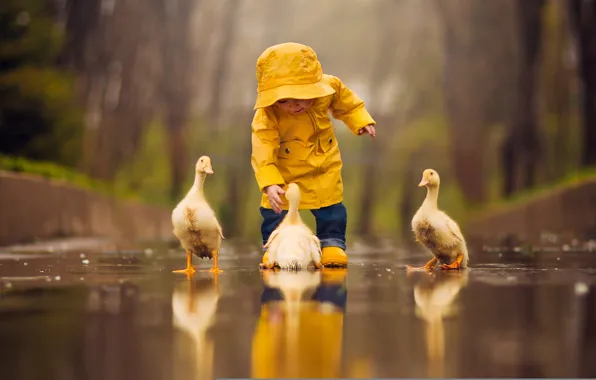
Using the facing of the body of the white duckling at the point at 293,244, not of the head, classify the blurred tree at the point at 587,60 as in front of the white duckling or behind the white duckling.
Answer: in front

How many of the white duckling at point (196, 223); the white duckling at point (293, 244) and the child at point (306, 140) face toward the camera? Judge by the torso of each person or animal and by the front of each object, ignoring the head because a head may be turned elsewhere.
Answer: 2

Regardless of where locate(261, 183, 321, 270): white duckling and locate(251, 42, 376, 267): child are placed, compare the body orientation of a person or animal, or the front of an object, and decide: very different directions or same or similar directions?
very different directions

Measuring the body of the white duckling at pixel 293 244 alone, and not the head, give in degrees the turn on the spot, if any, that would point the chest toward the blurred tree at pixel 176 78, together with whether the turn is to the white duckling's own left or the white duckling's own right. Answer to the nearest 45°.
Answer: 0° — it already faces it

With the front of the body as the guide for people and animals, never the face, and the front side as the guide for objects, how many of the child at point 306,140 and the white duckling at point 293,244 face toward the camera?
1

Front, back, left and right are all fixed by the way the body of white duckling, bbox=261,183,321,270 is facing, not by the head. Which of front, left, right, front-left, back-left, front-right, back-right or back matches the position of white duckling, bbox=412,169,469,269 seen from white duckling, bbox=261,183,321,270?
right

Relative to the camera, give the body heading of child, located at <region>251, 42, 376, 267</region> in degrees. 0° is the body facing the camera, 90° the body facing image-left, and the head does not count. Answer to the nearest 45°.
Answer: approximately 0°

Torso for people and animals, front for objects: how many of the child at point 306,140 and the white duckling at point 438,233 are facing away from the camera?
0

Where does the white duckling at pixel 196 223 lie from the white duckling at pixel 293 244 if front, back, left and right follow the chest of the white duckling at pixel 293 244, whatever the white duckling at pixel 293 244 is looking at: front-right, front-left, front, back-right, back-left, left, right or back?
left

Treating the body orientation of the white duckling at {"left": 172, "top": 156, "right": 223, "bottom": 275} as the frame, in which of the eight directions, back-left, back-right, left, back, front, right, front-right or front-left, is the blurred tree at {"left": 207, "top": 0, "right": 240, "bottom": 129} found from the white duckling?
back

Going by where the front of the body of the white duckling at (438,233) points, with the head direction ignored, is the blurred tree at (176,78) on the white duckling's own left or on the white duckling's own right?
on the white duckling's own right

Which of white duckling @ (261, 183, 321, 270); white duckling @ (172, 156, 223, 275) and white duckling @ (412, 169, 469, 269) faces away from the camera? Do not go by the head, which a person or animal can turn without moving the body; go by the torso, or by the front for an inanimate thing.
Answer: white duckling @ (261, 183, 321, 270)
